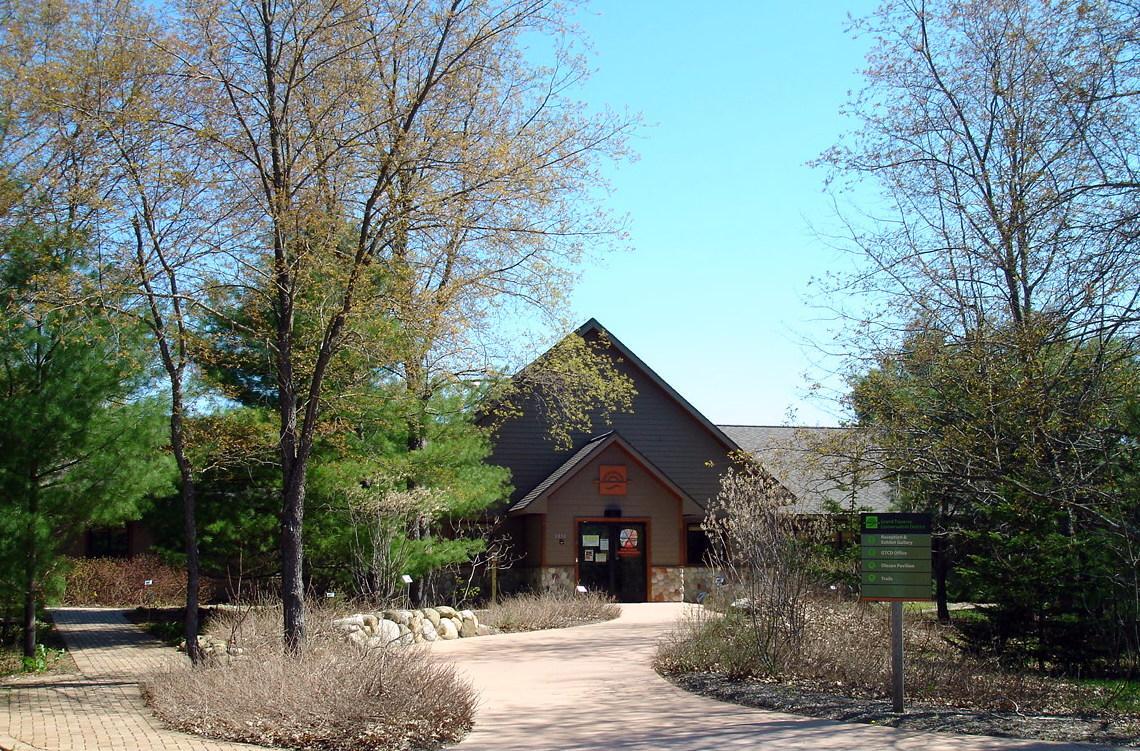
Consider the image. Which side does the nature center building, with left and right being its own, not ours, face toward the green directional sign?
front

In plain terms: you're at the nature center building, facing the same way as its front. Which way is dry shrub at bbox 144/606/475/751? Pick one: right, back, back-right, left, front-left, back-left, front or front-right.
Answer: front

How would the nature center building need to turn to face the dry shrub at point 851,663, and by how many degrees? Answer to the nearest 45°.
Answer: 0° — it already faces it

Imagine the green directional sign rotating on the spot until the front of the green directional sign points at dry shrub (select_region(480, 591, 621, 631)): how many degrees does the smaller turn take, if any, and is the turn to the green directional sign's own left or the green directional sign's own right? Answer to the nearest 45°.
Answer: approximately 135° to the green directional sign's own right

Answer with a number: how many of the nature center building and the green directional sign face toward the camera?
2

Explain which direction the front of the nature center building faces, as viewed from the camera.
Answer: facing the viewer

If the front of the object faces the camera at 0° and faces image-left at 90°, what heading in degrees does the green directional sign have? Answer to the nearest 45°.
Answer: approximately 0°

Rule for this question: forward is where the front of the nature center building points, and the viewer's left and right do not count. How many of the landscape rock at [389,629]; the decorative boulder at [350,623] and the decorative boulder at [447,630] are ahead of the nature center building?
3

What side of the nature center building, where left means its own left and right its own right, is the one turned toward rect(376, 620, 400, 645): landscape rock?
front

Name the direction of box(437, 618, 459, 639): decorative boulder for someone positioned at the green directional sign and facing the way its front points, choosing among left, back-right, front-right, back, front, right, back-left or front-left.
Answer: back-right

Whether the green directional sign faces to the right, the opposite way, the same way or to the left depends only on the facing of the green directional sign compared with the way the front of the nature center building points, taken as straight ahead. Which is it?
the same way

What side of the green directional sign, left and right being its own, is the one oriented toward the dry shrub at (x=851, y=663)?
back
